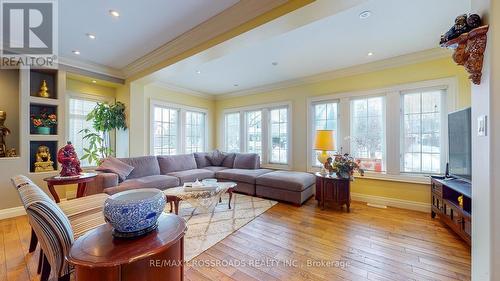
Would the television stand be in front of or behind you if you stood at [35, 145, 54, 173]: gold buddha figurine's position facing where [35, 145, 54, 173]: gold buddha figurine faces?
in front

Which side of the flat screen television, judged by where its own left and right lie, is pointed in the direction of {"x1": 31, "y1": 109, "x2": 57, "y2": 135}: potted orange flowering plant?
front

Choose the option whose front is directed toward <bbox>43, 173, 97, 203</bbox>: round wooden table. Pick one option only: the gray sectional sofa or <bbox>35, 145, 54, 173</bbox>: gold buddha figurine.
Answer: the gold buddha figurine

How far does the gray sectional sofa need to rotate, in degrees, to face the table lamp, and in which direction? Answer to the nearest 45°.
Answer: approximately 45° to its left

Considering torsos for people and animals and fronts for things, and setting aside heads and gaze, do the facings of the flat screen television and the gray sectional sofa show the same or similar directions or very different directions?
very different directions

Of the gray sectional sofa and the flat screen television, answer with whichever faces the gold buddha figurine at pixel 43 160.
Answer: the flat screen television

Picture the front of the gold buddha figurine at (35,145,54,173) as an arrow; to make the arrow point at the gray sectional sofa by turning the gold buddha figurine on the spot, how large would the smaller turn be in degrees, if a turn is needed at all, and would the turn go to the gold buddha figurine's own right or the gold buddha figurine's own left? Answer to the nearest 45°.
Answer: approximately 45° to the gold buddha figurine's own left

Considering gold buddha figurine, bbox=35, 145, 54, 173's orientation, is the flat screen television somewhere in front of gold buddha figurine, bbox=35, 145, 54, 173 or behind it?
in front

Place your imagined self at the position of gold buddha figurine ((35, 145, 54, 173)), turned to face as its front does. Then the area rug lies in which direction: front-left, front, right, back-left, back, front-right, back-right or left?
front-left

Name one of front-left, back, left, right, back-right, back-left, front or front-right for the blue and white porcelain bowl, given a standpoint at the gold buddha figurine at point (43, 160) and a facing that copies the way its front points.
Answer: front

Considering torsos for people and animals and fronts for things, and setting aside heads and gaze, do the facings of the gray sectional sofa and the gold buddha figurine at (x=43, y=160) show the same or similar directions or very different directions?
same or similar directions

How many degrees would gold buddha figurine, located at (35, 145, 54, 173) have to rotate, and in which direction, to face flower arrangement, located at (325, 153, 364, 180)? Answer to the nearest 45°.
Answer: approximately 45° to its left

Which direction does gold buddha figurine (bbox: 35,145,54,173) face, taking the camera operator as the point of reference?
facing the viewer

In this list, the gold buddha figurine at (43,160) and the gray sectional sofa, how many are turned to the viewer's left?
0

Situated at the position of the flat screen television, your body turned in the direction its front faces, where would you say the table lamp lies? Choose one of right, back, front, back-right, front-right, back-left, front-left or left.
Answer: front-right
